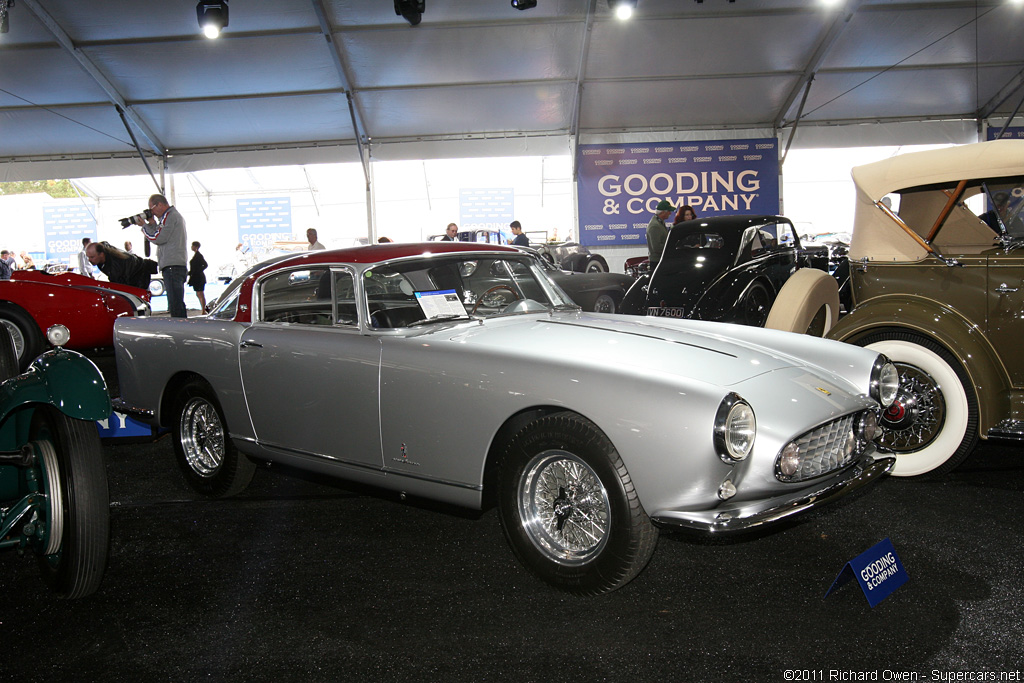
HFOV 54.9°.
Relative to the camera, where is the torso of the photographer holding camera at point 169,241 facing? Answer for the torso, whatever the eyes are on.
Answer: to the viewer's left

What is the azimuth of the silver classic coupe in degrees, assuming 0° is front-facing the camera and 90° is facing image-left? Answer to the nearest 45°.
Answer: approximately 315°

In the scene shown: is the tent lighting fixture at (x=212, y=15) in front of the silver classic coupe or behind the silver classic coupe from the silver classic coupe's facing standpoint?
behind

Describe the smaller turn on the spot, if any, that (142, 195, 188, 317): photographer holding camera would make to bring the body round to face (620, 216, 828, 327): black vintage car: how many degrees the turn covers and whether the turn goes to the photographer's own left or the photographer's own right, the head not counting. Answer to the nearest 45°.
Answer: approximately 135° to the photographer's own left

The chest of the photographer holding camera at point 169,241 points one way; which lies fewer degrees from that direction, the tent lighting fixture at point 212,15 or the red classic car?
the red classic car

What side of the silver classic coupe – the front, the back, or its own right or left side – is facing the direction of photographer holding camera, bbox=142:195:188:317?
back

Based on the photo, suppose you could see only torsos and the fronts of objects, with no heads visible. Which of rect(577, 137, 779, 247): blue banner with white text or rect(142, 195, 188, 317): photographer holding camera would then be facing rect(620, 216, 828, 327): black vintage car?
the blue banner with white text

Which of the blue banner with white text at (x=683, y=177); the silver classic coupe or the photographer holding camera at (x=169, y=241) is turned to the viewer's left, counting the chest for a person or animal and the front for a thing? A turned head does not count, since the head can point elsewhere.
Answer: the photographer holding camera
